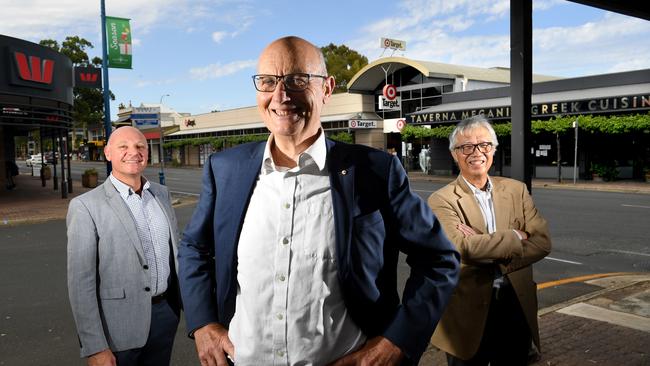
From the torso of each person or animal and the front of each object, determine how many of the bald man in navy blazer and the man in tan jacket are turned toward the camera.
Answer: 2

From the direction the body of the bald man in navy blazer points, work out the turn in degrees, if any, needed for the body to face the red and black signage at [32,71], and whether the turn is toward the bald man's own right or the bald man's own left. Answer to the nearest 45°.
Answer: approximately 135° to the bald man's own right

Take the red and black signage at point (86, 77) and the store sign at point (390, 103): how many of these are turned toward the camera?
2

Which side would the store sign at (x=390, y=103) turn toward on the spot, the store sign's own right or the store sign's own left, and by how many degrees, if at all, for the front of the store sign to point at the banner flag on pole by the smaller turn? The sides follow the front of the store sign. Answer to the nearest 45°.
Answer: approximately 45° to the store sign's own right

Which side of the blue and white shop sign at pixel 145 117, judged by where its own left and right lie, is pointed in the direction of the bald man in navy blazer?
front

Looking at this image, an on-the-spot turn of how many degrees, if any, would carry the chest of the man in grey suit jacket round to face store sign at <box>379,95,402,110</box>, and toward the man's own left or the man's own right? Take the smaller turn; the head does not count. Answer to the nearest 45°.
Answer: approximately 90° to the man's own left

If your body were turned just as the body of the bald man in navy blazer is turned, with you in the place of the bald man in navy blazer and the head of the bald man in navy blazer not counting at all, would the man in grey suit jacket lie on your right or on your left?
on your right
